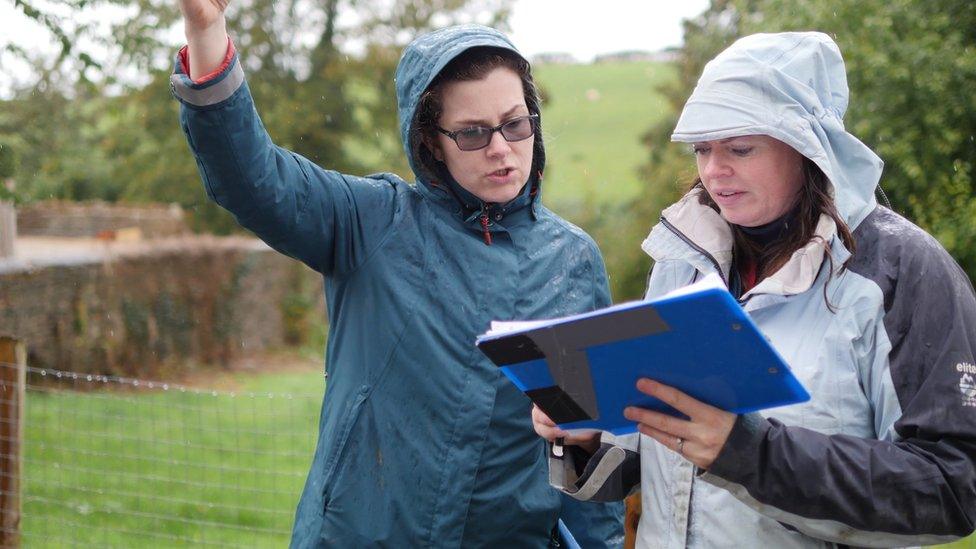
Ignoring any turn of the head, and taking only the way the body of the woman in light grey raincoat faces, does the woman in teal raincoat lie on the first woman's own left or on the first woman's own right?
on the first woman's own right

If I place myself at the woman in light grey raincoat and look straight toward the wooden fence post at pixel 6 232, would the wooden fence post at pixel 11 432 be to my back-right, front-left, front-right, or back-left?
front-left

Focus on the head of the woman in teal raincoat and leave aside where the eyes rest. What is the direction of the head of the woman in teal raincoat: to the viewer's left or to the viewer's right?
to the viewer's right

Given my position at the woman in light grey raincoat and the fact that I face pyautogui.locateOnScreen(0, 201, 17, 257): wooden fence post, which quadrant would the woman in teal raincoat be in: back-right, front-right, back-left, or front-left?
front-left

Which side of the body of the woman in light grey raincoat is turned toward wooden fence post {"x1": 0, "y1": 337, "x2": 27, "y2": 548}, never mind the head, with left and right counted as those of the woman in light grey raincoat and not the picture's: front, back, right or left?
right

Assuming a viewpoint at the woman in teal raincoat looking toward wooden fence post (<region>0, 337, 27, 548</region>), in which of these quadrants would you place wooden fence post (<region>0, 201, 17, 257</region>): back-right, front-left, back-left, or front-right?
front-right

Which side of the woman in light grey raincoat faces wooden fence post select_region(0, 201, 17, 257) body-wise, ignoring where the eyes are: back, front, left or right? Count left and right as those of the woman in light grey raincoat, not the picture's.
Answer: right

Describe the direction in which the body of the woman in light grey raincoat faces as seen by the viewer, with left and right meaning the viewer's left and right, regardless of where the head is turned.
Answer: facing the viewer and to the left of the viewer

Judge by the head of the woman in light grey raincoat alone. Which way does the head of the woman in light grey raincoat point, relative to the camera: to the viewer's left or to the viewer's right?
to the viewer's left
